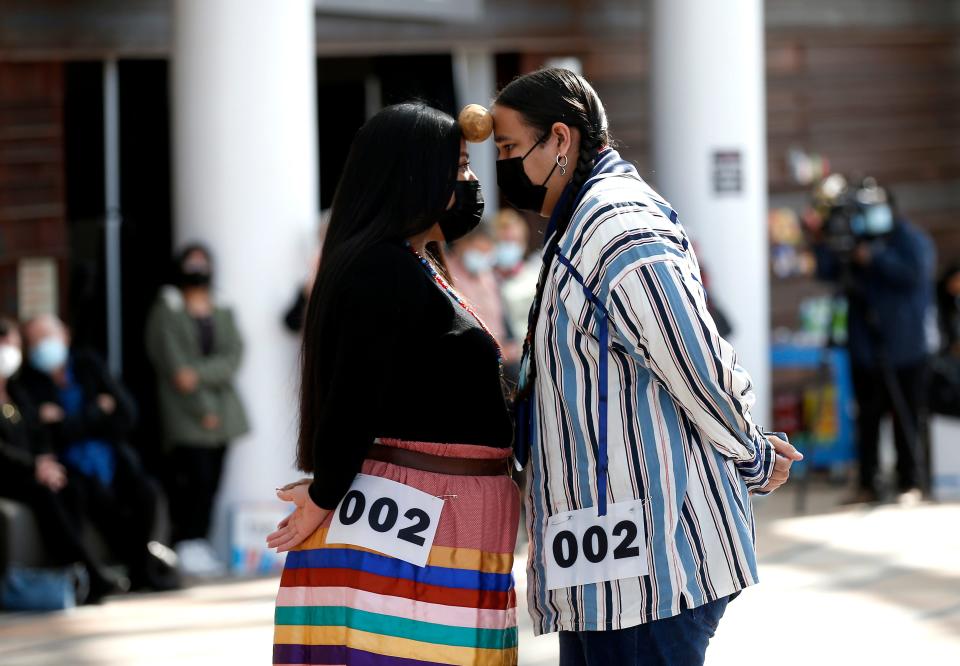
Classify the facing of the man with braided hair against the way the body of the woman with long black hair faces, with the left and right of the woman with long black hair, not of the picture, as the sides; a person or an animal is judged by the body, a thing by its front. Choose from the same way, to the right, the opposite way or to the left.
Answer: the opposite way

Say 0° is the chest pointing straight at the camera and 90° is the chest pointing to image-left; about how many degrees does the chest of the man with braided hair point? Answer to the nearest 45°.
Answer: approximately 90°

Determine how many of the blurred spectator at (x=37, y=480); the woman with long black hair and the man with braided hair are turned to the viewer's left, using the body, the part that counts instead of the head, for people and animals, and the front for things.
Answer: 1

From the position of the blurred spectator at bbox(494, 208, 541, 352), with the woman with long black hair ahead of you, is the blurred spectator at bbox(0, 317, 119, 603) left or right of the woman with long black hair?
right

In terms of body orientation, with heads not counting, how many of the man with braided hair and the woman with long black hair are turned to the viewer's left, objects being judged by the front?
1

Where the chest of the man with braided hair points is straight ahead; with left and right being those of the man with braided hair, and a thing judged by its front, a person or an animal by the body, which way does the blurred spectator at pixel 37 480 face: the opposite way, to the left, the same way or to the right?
the opposite way

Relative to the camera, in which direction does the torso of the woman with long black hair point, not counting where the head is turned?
to the viewer's right

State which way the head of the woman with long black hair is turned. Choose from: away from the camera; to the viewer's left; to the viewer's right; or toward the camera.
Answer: to the viewer's right

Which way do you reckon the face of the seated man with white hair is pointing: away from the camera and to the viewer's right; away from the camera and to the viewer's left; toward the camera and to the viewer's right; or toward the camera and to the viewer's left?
toward the camera and to the viewer's right

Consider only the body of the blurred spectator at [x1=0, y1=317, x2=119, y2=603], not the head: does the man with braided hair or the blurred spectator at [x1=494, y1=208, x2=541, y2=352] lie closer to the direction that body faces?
the man with braided hair

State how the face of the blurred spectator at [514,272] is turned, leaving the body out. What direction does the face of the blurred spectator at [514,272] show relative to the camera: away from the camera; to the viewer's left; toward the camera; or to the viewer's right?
toward the camera

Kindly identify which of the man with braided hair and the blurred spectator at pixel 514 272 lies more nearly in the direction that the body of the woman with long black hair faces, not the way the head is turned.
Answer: the man with braided hair

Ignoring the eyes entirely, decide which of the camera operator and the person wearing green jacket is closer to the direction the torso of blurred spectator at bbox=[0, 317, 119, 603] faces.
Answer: the camera operator

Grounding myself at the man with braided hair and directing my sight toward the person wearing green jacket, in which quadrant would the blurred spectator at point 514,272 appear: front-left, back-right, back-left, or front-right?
front-right

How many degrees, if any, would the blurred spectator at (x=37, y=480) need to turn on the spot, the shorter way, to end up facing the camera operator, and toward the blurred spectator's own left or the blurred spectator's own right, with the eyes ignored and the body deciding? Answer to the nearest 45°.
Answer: approximately 45° to the blurred spectator's own left

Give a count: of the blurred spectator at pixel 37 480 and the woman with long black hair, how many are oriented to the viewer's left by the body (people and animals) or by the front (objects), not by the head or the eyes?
0
